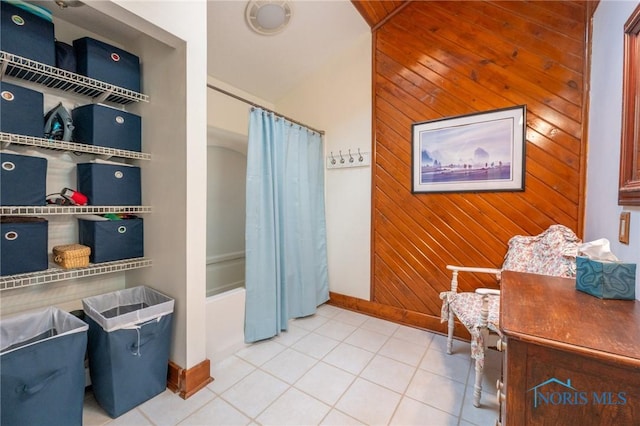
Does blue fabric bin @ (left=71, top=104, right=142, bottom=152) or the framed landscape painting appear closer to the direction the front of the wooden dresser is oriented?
the blue fabric bin

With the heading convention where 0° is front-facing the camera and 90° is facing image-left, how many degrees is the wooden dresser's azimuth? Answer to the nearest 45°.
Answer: approximately 90°

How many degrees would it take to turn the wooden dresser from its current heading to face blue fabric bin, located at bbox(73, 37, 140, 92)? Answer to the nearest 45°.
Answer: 0° — it already faces it
